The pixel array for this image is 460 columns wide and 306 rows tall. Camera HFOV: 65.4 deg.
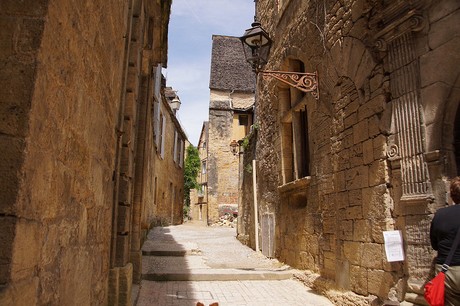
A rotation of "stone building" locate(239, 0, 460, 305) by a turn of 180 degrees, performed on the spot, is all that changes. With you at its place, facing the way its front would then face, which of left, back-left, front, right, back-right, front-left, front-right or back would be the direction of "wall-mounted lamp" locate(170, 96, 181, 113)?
left

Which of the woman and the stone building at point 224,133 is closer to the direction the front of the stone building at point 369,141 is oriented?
the woman

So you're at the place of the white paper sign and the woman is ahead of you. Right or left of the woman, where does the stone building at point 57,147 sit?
right

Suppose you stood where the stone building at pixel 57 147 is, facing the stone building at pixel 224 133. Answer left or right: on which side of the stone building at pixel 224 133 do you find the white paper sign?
right

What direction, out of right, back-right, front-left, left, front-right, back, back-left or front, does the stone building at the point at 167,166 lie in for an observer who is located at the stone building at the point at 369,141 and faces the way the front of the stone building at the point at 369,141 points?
right

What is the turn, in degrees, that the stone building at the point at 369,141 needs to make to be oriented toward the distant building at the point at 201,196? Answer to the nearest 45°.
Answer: approximately 90° to its right

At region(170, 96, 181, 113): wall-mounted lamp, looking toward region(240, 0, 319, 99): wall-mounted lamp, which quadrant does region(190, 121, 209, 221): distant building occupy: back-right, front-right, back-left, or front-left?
back-left

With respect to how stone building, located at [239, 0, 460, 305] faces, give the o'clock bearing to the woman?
The woman is roughly at 10 o'clock from the stone building.

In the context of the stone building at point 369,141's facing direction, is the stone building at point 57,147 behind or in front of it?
in front
